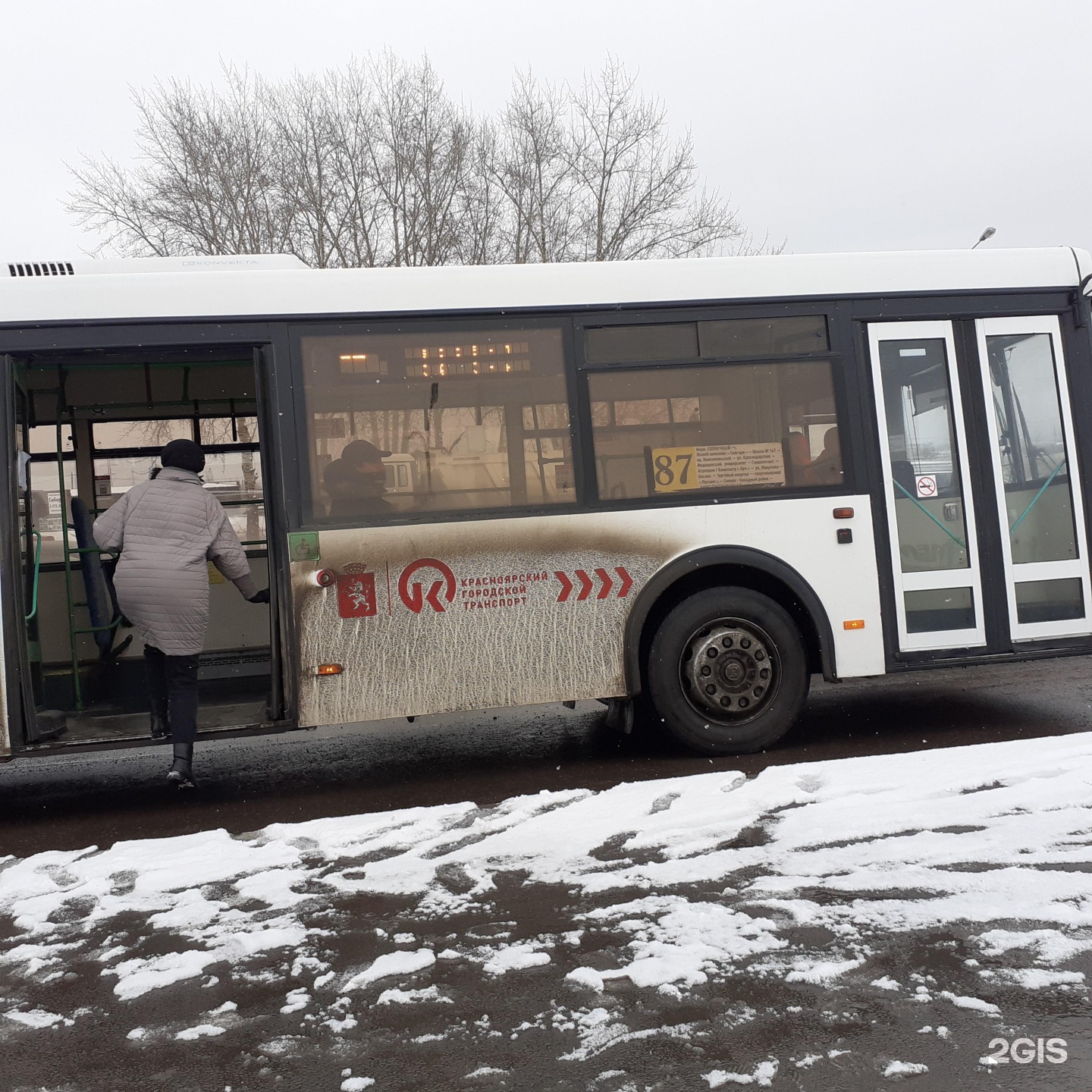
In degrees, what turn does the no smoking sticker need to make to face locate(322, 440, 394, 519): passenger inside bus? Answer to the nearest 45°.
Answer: approximately 45° to its right

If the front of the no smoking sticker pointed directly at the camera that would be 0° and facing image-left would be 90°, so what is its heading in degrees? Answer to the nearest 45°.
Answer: approximately 0°

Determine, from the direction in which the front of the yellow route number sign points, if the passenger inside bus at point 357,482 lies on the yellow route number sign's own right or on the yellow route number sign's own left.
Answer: on the yellow route number sign's own right

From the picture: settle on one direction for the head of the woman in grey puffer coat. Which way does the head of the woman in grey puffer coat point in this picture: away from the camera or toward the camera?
away from the camera

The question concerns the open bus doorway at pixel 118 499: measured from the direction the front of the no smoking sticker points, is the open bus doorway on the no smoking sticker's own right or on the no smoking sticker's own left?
on the no smoking sticker's own right

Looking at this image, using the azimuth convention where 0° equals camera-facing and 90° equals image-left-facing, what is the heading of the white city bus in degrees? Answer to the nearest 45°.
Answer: approximately 270°
